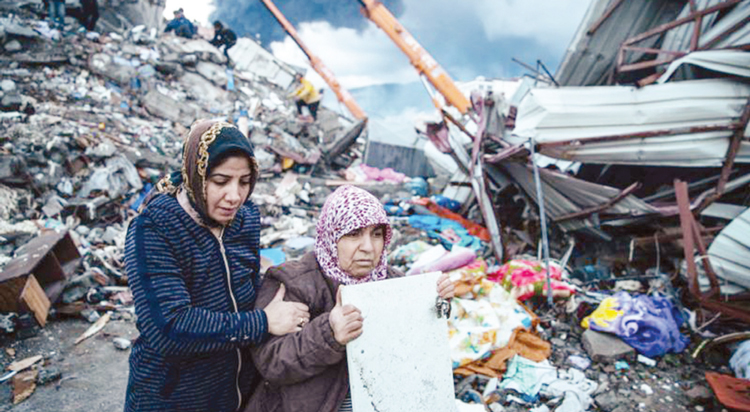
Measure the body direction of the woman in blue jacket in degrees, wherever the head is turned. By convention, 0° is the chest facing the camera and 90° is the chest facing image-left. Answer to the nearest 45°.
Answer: approximately 315°

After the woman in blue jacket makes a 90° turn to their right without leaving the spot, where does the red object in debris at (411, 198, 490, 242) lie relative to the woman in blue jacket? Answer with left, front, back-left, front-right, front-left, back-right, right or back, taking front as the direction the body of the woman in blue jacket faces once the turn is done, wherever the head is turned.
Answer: back

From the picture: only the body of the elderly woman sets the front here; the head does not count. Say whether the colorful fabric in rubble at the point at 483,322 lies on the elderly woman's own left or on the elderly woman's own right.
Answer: on the elderly woman's own left

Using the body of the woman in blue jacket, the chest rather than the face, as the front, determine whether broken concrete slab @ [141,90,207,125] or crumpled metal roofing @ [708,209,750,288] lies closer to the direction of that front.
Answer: the crumpled metal roofing

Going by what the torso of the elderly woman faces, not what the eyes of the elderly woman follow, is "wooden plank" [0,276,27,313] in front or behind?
behind

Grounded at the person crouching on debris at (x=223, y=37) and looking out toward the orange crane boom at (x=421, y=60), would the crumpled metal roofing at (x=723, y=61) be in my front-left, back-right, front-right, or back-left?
front-right

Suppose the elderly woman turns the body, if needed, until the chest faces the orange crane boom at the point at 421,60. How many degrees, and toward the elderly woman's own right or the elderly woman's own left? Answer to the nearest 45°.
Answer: approximately 135° to the elderly woman's own left

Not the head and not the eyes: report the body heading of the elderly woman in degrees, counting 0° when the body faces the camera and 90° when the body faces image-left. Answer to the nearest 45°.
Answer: approximately 315°

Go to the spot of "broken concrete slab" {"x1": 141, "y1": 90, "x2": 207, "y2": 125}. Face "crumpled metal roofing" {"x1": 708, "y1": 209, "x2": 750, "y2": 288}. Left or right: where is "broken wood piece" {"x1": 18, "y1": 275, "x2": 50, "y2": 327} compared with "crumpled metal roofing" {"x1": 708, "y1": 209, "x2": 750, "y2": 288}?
right

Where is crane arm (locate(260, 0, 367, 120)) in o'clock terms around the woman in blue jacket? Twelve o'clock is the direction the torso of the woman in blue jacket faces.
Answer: The crane arm is roughly at 8 o'clock from the woman in blue jacket.

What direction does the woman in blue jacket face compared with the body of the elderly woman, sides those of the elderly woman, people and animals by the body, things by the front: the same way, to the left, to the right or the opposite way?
the same way

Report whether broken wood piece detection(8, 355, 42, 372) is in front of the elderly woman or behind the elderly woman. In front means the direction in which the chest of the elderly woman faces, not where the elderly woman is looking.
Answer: behind

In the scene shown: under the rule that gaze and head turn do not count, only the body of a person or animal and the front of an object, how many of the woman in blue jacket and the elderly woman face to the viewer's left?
0
